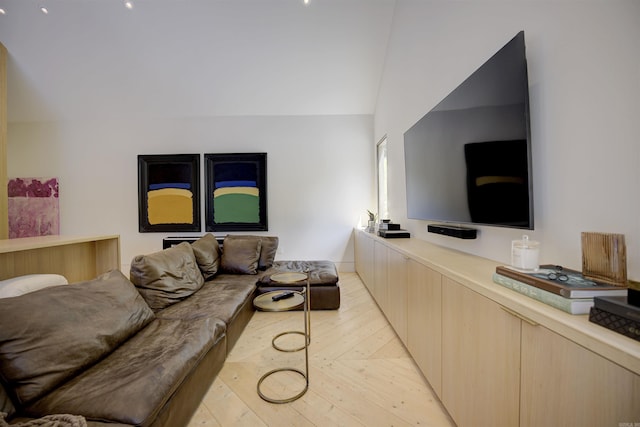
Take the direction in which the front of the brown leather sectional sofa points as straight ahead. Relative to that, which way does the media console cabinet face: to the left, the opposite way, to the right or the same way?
the opposite way

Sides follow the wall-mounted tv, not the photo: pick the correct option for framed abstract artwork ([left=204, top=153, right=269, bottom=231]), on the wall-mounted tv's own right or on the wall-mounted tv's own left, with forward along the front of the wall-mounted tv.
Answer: on the wall-mounted tv's own right

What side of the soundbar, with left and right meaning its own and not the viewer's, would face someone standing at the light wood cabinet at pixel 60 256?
front

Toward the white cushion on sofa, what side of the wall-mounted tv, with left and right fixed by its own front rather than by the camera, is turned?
front

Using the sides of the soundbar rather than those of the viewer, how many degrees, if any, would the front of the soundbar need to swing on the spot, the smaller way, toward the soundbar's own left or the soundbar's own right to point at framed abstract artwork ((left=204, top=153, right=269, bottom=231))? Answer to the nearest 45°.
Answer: approximately 45° to the soundbar's own right

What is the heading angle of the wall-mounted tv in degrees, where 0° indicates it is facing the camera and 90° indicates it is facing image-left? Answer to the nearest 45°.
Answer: approximately 45°

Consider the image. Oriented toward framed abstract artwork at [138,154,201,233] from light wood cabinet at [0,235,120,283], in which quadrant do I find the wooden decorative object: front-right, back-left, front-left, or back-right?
back-right

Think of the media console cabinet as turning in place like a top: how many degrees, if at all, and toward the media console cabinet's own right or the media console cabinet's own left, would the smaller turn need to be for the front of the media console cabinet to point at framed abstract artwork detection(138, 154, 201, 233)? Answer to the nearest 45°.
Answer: approximately 45° to the media console cabinet's own right

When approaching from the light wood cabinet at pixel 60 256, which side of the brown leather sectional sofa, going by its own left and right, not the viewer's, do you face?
back

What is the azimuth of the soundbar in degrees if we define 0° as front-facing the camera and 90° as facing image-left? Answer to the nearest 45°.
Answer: approximately 45°

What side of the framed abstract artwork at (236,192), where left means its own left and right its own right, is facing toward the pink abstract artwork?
right
